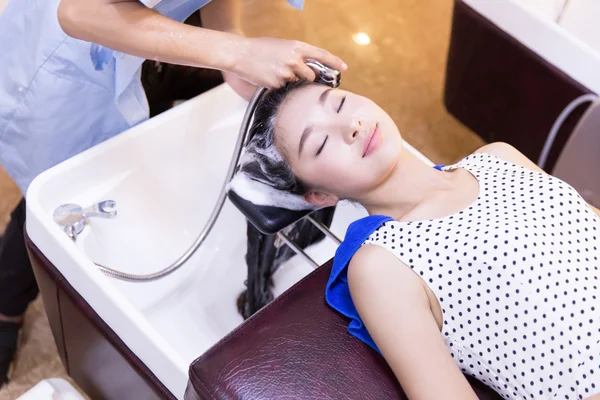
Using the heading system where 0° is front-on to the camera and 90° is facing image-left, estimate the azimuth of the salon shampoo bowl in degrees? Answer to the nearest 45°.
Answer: approximately 315°
